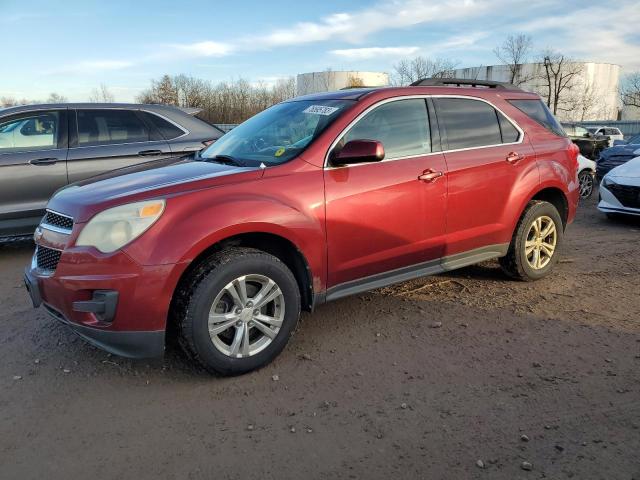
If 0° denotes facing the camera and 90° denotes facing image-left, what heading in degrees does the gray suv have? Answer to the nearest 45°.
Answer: approximately 90°

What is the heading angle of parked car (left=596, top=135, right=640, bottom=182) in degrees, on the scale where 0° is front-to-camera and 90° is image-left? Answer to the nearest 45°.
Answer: approximately 45°

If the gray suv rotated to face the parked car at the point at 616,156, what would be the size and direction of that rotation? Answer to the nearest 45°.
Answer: approximately 180°

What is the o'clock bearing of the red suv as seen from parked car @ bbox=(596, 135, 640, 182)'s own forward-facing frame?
The red suv is roughly at 11 o'clock from the parked car.

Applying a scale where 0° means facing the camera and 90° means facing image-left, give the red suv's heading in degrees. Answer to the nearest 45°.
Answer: approximately 45°

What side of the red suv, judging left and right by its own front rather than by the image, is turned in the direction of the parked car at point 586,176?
back

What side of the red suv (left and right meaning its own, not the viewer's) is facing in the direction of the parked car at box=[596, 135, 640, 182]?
back

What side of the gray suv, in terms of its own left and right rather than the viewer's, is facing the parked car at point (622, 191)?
back

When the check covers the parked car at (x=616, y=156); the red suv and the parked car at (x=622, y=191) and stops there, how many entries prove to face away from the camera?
0

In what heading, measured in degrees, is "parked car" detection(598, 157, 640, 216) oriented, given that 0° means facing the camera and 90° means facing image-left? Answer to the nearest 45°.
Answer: approximately 45°
